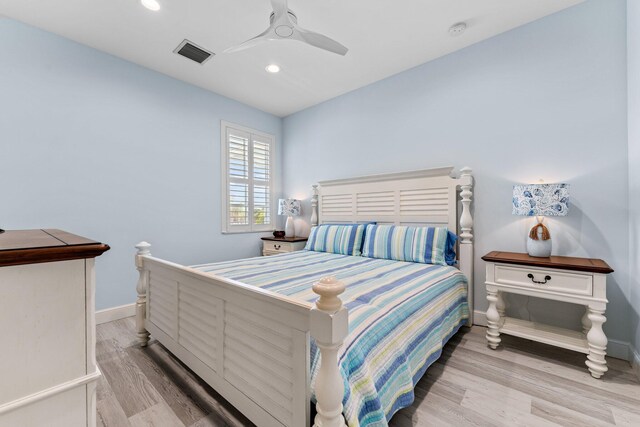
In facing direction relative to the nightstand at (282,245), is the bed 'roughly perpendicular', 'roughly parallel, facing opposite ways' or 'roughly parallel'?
roughly parallel

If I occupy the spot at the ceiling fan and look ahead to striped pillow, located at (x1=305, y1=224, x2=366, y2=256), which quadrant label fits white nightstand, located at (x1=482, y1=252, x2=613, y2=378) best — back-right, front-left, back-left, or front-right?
front-right

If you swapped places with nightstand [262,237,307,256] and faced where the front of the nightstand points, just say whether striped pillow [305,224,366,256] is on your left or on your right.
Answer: on your left

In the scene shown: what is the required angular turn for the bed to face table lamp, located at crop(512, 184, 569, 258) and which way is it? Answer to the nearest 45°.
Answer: approximately 135° to its left

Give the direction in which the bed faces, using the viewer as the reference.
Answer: facing the viewer and to the left of the viewer

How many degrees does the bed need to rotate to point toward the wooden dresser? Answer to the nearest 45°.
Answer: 0° — it already faces it

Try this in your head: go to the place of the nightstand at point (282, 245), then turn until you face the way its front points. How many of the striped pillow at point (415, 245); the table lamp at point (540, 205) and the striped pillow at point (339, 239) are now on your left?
3

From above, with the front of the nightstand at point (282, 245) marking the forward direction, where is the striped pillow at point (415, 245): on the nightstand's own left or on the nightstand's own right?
on the nightstand's own left

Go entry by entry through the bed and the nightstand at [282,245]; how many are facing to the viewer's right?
0
